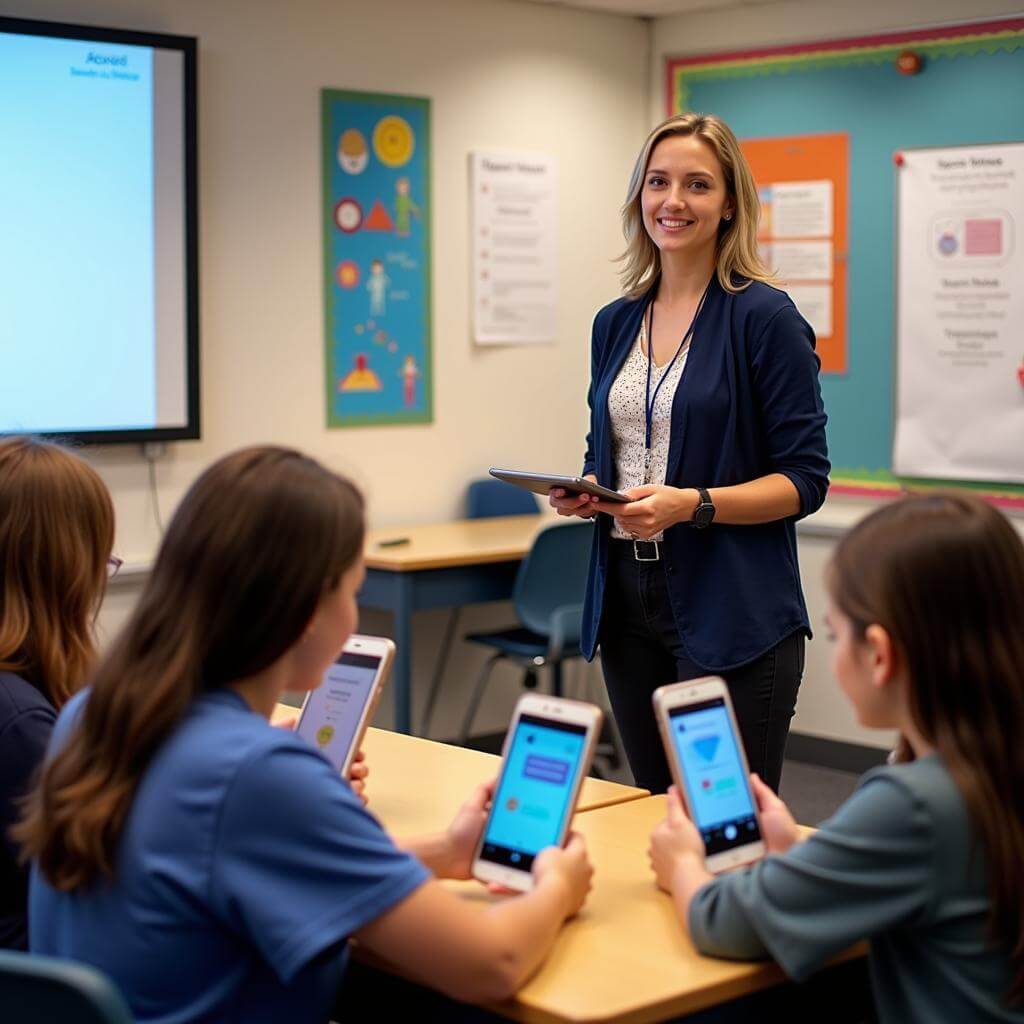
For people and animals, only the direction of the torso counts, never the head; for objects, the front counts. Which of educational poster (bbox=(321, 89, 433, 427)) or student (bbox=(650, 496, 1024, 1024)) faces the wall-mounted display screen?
the student

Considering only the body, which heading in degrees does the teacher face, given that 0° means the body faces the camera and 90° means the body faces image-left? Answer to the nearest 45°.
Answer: approximately 45°

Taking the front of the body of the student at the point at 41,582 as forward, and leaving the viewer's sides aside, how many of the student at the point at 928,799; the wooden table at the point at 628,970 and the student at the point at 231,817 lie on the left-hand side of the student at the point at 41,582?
0

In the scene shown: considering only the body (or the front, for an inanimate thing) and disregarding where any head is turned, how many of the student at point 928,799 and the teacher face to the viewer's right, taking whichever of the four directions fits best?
0

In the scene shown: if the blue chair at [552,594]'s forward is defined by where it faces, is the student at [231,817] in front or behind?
in front

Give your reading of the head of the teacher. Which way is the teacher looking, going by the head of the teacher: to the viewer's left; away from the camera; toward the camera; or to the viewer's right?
toward the camera

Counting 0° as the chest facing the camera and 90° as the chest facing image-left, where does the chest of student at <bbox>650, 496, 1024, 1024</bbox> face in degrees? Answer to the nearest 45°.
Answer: approximately 135°

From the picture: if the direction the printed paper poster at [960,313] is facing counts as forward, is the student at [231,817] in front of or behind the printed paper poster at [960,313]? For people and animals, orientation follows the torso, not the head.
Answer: in front

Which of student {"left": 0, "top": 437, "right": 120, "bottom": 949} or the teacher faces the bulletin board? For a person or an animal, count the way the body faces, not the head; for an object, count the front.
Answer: the student

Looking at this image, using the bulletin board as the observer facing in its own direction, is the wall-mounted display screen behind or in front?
in front

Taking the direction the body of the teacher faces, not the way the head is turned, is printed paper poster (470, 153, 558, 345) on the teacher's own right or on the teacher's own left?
on the teacher's own right

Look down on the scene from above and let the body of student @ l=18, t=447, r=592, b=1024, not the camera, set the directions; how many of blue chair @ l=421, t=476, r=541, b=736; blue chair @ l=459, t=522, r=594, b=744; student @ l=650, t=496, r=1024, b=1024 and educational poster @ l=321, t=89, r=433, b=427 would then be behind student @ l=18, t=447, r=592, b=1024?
0

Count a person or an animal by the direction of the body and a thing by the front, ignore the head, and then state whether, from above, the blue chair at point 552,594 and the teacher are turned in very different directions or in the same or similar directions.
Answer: same or similar directions

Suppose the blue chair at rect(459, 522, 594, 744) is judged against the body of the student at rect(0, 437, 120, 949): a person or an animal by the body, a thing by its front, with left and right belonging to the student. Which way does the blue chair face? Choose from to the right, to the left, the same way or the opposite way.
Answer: the opposite way

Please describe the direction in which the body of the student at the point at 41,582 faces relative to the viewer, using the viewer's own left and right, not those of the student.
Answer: facing away from the viewer and to the right of the viewer

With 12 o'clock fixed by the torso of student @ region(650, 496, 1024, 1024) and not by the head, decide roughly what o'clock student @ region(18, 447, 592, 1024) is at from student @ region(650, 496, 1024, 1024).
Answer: student @ region(18, 447, 592, 1024) is roughly at 10 o'clock from student @ region(650, 496, 1024, 1024).

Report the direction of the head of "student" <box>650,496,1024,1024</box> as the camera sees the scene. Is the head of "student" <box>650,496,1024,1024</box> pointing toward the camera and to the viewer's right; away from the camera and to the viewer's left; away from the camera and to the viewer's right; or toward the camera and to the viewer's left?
away from the camera and to the viewer's left
